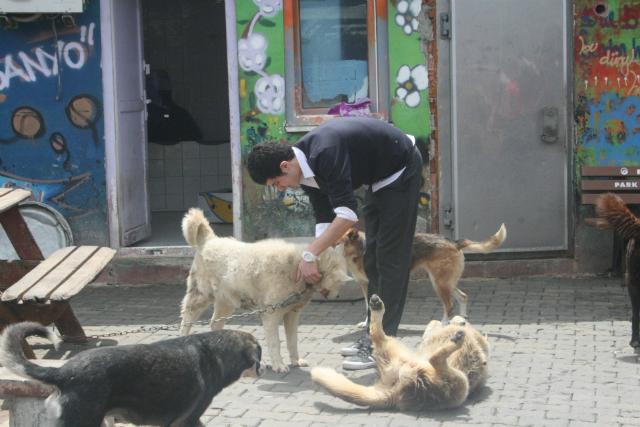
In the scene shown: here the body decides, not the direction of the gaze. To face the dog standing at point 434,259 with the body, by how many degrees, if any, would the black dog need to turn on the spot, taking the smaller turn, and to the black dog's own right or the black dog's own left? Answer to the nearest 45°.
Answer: approximately 45° to the black dog's own left

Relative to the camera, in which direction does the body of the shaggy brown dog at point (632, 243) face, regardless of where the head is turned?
to the viewer's right

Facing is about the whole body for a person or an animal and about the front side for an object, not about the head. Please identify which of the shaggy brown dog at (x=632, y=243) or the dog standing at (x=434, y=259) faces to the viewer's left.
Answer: the dog standing

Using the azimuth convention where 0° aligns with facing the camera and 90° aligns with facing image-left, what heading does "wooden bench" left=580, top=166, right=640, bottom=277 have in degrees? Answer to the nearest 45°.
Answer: approximately 0°

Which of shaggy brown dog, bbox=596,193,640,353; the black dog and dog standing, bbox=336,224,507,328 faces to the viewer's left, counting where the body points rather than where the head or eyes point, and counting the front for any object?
the dog standing

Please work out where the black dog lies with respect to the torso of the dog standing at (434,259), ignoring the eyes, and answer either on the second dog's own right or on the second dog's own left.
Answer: on the second dog's own left

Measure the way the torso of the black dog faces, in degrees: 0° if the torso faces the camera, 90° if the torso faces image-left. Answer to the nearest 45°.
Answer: approximately 270°

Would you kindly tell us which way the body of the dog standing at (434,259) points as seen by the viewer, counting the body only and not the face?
to the viewer's left

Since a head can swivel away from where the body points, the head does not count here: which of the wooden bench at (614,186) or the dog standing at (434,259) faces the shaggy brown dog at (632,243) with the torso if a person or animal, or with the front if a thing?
the wooden bench
